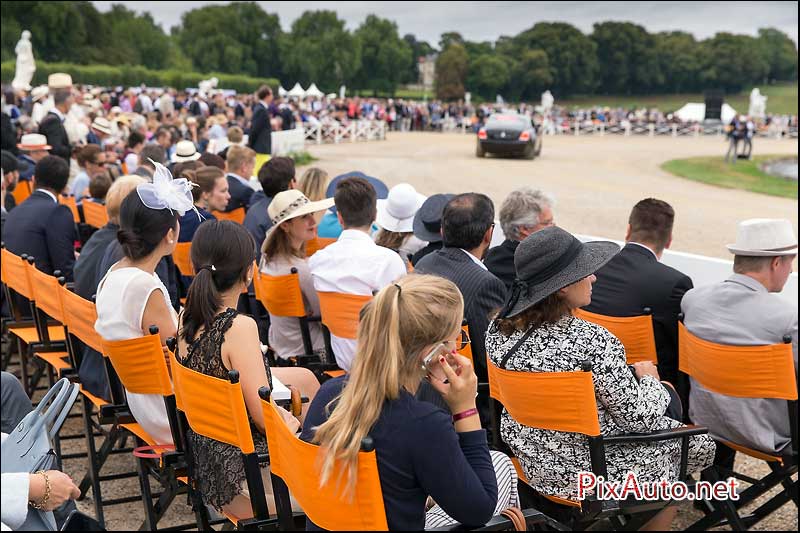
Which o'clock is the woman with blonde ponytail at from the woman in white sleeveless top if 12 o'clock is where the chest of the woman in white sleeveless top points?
The woman with blonde ponytail is roughly at 4 o'clock from the woman in white sleeveless top.

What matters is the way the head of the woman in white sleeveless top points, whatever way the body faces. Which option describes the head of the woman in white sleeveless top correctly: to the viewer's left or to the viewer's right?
to the viewer's right

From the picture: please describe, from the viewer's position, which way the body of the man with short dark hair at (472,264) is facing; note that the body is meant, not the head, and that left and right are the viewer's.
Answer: facing away from the viewer and to the right of the viewer

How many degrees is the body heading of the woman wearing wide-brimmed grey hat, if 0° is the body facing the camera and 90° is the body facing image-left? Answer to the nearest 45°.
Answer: approximately 225°

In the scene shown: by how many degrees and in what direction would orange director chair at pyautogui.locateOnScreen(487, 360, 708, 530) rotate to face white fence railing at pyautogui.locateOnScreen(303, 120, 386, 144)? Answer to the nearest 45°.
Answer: approximately 45° to its left

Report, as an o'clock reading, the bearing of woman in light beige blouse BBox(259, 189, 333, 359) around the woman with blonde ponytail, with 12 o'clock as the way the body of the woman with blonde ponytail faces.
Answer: The woman in light beige blouse is roughly at 10 o'clock from the woman with blonde ponytail.

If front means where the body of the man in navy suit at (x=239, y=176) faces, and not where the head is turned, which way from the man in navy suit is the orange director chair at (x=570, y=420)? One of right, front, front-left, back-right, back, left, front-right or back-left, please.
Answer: back-right

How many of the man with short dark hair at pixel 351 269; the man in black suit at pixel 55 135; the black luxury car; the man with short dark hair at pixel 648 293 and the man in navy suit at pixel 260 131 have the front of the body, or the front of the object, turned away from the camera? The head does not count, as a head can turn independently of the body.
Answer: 3

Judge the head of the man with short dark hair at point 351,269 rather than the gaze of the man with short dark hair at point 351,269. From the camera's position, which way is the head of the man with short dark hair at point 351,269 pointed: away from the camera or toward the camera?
away from the camera

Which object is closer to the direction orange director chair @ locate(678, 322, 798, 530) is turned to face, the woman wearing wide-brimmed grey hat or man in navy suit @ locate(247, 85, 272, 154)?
the man in navy suit

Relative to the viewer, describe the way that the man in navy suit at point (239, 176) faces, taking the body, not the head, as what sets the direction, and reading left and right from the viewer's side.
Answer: facing away from the viewer and to the right of the viewer

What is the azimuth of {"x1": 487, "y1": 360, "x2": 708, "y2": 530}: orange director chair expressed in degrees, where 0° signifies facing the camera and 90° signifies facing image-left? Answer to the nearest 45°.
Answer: approximately 225°

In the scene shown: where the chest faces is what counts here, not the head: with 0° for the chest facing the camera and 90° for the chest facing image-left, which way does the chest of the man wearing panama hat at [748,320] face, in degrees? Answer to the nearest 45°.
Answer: approximately 225°

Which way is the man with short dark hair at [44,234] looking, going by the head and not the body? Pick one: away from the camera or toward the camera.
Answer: away from the camera
